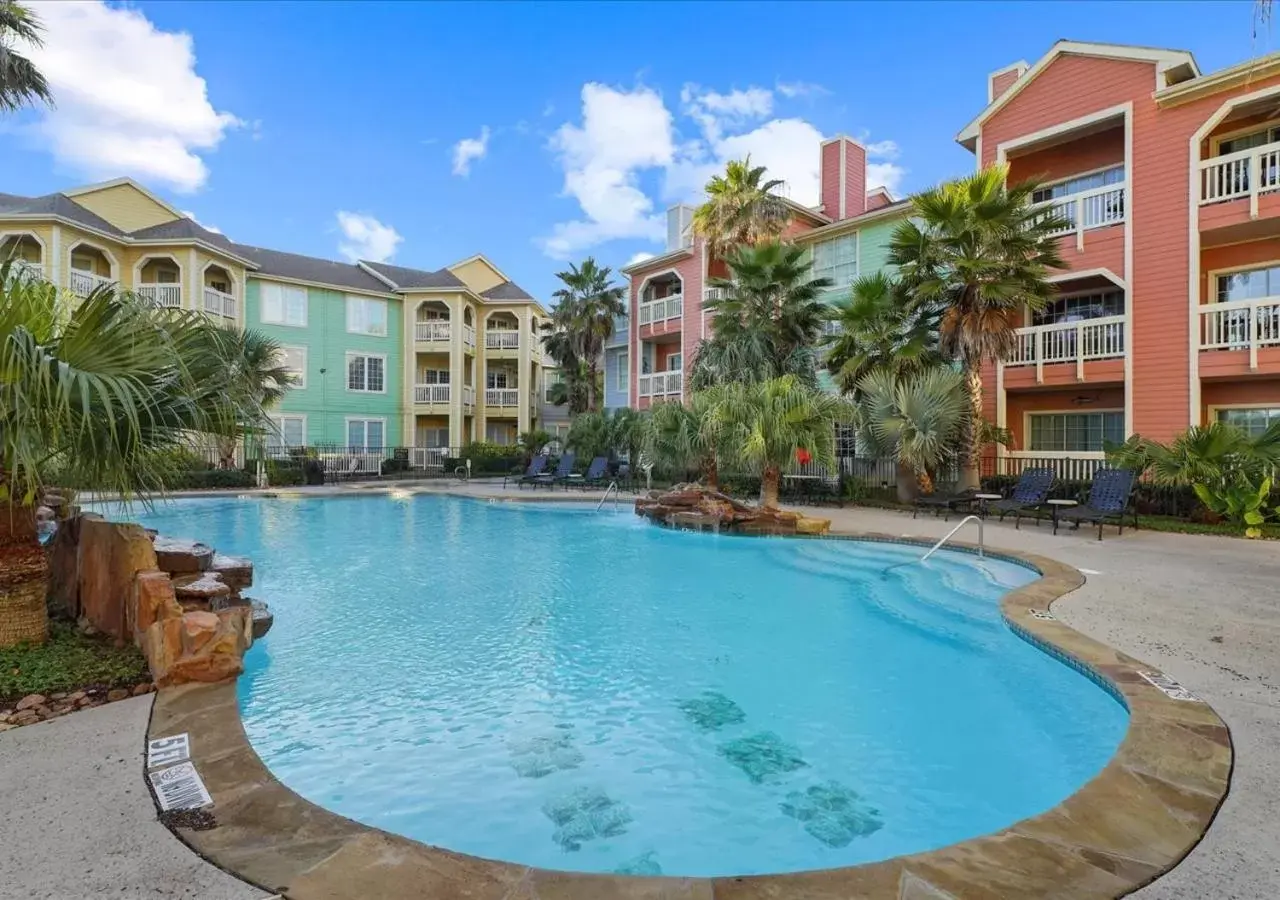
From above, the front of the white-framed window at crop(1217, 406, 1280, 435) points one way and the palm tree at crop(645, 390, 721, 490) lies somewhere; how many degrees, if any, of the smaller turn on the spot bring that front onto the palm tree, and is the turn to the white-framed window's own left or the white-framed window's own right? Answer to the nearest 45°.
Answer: approximately 45° to the white-framed window's own right

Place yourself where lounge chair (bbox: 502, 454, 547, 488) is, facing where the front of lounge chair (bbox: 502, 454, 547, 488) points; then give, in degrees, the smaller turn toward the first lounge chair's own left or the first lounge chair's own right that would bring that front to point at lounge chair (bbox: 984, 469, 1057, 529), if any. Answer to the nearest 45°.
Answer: approximately 90° to the first lounge chair's own left

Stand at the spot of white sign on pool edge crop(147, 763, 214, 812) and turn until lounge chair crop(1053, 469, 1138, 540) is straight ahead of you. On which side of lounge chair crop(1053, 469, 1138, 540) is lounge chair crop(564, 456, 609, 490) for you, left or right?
left

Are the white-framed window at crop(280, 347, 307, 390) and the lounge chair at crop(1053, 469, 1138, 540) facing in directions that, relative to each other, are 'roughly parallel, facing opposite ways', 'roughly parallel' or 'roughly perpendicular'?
roughly perpendicular

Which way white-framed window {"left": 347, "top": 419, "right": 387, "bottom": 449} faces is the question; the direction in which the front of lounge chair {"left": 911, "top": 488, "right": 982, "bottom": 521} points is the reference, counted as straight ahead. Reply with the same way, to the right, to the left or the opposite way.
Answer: to the left
